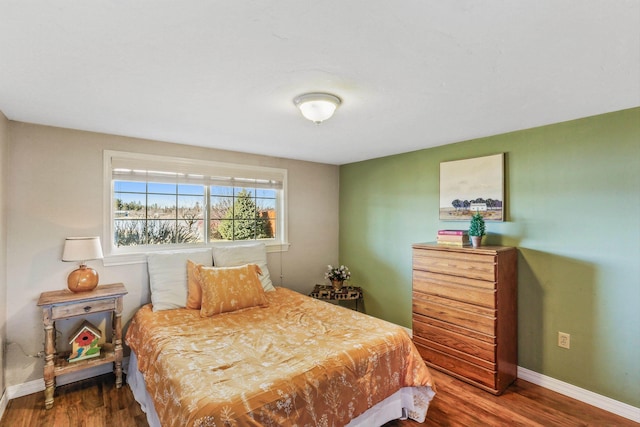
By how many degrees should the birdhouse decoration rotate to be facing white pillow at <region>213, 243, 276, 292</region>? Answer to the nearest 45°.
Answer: approximately 90° to its left

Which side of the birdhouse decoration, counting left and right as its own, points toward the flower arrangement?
left

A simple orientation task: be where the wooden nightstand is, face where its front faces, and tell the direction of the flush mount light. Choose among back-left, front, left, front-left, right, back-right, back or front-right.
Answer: front-left

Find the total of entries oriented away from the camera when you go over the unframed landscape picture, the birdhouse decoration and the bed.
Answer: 0

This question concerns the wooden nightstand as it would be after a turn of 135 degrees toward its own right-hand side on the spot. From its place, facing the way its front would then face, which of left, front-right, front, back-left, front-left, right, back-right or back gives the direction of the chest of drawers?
back

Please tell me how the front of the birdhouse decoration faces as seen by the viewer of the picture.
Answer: facing the viewer

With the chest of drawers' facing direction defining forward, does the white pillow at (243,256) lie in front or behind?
in front

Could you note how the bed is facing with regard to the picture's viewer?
facing the viewer and to the right of the viewer

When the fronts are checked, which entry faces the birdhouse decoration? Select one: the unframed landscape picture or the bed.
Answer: the unframed landscape picture

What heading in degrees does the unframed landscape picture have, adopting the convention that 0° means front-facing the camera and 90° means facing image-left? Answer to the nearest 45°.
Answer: approximately 45°

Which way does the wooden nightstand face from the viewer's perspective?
toward the camera
